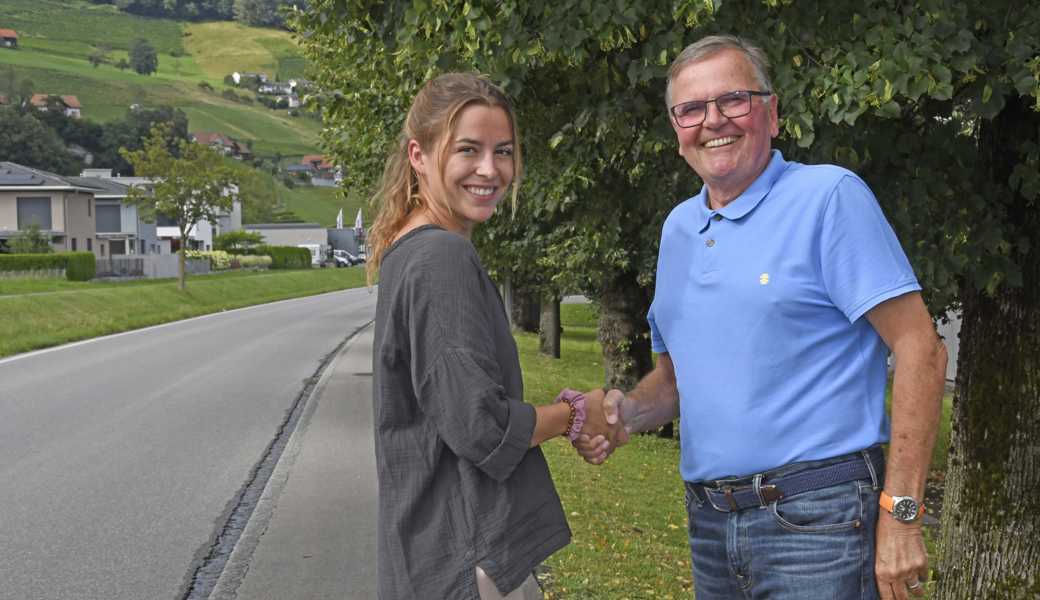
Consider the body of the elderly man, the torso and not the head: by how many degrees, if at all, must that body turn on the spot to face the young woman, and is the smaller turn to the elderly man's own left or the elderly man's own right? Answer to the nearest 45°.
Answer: approximately 45° to the elderly man's own right

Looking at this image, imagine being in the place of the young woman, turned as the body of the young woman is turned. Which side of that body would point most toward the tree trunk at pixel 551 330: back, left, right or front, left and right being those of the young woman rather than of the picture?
left

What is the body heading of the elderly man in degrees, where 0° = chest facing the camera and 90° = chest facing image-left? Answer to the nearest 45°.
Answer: approximately 45°

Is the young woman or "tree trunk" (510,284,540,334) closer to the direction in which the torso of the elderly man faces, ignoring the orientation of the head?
the young woman

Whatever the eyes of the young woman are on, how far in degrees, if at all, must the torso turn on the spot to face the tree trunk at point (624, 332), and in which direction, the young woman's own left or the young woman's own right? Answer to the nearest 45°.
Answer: approximately 90° to the young woman's own left

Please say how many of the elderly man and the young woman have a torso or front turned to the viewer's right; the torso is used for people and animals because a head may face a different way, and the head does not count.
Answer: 1

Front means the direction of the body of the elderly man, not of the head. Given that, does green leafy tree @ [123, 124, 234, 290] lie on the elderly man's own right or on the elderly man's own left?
on the elderly man's own right

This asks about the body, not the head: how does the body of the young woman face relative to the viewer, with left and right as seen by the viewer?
facing to the right of the viewer

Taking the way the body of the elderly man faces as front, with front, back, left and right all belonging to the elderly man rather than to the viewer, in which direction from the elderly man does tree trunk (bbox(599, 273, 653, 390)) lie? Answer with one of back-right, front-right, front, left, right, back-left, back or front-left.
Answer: back-right

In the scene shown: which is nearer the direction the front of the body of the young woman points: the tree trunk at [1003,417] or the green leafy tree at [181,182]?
the tree trunk

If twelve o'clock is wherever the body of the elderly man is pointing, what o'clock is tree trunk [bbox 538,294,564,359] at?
The tree trunk is roughly at 4 o'clock from the elderly man.
